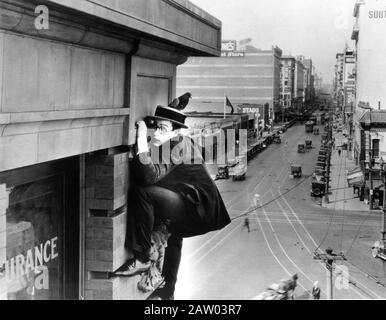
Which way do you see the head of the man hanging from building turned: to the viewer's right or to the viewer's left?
to the viewer's left

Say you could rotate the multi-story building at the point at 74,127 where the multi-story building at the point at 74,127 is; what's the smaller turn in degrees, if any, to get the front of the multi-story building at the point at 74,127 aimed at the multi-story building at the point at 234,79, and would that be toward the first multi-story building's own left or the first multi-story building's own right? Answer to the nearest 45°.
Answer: approximately 135° to the first multi-story building's own left

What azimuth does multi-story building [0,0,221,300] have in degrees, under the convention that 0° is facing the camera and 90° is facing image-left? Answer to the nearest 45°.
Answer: approximately 315°
